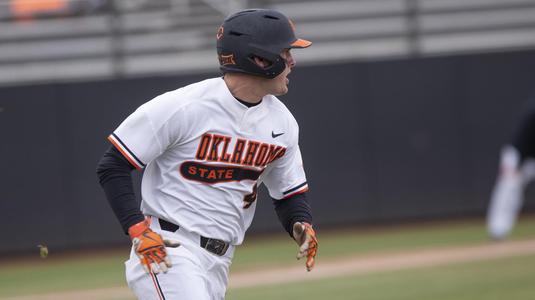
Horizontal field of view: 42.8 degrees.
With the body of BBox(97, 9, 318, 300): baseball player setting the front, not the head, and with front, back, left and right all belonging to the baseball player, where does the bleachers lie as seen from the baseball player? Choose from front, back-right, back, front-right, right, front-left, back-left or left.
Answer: back-left

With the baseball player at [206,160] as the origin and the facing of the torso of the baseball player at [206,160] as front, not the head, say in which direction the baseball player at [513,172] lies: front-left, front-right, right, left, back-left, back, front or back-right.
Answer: left

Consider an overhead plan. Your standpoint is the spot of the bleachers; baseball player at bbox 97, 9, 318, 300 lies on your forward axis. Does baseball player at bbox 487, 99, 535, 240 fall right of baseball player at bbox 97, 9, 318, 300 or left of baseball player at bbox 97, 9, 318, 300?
left

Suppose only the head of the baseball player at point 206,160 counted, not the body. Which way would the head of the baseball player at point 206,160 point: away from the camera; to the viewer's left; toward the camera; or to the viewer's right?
to the viewer's right

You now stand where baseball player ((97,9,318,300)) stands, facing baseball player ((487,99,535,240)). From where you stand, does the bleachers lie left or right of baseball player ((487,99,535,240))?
left
